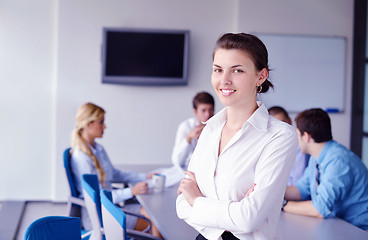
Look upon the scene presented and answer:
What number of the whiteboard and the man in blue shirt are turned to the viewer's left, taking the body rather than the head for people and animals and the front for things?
1

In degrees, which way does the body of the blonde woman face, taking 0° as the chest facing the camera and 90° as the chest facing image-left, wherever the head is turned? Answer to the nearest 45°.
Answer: approximately 270°

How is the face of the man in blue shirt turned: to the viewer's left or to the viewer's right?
to the viewer's left

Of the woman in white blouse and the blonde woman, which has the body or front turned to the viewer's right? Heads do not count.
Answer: the blonde woman

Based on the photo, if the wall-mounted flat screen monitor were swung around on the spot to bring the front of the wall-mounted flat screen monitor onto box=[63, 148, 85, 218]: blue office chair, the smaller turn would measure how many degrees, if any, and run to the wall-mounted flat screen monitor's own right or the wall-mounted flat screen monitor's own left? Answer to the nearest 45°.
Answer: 0° — it already faces it

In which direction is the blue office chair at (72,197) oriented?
to the viewer's right

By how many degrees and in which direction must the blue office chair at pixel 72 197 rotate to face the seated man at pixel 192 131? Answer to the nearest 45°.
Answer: approximately 45° to its left

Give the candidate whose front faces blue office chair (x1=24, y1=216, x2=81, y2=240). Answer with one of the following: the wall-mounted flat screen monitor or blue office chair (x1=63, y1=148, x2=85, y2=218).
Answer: the wall-mounted flat screen monitor

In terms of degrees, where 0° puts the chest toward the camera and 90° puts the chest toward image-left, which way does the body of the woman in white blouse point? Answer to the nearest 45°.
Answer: approximately 45°

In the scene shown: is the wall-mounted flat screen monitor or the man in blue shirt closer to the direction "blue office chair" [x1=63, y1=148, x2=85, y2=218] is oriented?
the man in blue shirt

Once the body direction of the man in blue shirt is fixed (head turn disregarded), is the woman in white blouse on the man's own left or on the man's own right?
on the man's own left
